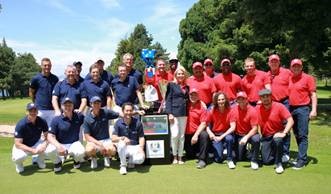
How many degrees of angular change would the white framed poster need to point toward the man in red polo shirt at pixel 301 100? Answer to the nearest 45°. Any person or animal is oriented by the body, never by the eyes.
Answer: approximately 90° to its left

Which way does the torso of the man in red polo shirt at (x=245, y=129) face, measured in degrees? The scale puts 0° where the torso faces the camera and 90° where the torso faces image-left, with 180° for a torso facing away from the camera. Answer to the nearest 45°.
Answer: approximately 0°

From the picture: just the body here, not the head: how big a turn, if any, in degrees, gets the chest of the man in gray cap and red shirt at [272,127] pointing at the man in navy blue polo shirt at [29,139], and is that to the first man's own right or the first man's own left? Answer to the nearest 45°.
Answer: approximately 90° to the first man's own right

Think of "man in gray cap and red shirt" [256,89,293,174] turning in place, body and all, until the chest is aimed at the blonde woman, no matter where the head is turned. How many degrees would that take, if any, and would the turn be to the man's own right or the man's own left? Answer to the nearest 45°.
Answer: approximately 90° to the man's own right

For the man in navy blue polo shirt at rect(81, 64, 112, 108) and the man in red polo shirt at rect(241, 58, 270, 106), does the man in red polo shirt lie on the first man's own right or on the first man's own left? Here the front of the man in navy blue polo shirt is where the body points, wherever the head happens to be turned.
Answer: on the first man's own left
